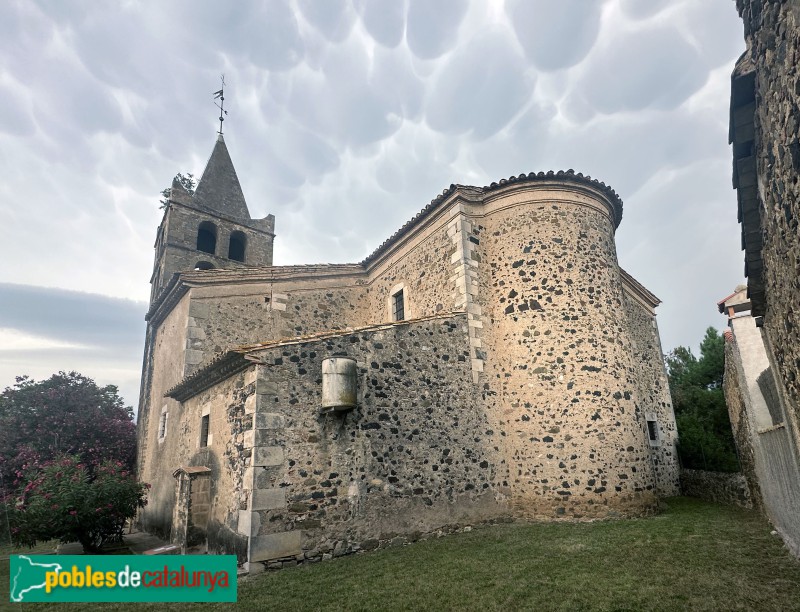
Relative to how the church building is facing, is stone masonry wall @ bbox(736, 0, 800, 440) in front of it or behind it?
behind

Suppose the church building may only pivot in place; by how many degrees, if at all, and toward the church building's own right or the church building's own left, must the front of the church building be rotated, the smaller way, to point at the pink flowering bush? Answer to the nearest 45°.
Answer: approximately 45° to the church building's own left

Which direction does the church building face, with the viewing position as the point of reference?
facing away from the viewer and to the left of the viewer

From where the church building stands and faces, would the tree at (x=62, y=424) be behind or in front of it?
in front

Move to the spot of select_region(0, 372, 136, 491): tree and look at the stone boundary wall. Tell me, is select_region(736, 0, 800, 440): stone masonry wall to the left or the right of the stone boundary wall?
right

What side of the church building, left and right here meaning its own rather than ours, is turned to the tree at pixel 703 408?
right

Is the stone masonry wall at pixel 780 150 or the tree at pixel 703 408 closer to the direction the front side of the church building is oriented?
the tree

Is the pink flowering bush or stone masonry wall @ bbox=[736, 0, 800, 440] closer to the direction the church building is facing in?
the pink flowering bush

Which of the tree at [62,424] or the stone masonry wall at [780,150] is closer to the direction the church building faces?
the tree
